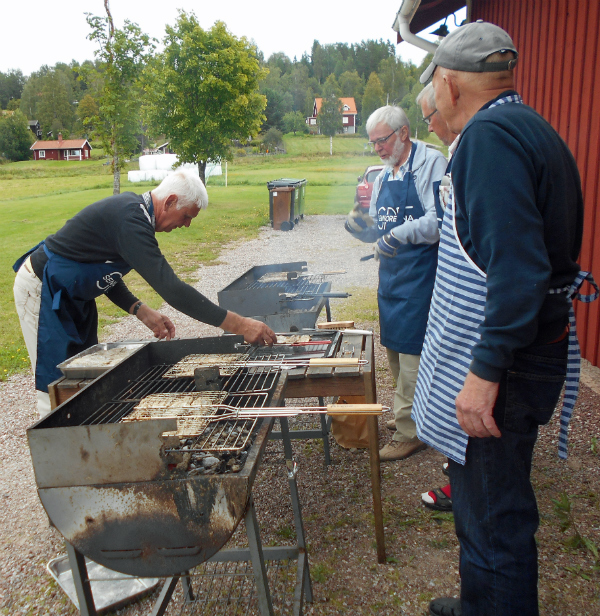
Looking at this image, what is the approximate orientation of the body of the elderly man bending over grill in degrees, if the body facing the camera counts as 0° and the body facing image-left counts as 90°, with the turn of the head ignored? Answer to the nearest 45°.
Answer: approximately 270°

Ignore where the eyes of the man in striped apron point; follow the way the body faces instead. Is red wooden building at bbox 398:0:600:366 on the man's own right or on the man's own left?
on the man's own right

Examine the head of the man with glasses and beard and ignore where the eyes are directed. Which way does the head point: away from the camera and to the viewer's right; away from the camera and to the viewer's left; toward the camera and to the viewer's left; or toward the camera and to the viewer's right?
toward the camera and to the viewer's left

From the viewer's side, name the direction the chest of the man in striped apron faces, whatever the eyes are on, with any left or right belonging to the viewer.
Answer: facing to the left of the viewer
